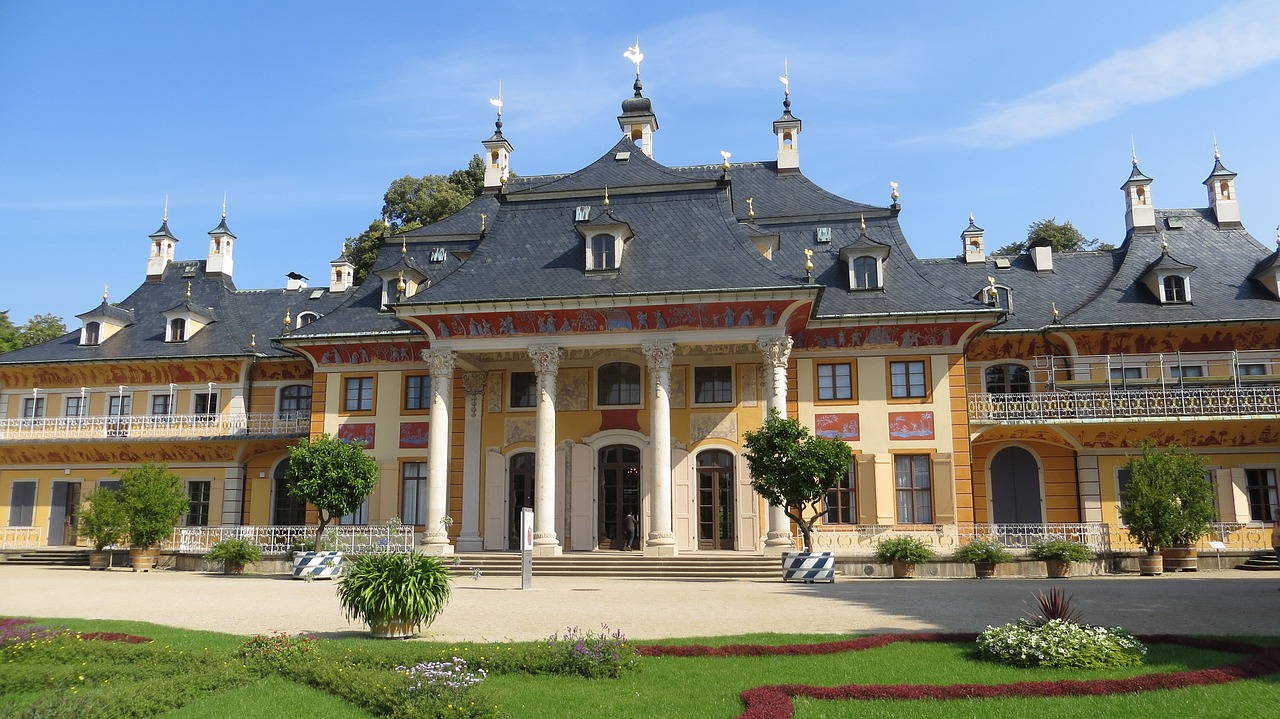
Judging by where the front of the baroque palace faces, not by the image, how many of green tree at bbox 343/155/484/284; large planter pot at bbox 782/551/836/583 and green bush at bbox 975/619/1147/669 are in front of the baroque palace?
2

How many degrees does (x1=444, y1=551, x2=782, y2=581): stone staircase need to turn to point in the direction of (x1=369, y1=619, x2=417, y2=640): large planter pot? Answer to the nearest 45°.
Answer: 0° — it already faces it

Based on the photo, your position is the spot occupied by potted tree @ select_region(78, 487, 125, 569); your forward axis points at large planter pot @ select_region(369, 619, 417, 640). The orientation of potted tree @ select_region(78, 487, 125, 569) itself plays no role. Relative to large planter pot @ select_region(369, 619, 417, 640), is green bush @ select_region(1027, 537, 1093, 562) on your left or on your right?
left

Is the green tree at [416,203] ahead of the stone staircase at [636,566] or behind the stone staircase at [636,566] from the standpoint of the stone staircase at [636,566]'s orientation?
behind

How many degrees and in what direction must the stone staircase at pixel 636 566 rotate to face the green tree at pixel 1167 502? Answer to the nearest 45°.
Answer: approximately 90° to its left

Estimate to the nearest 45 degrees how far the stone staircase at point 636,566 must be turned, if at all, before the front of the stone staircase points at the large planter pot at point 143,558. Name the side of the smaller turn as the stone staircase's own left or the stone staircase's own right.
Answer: approximately 90° to the stone staircase's own right

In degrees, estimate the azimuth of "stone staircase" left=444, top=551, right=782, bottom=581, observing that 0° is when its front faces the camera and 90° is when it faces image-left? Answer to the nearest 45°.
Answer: approximately 0°

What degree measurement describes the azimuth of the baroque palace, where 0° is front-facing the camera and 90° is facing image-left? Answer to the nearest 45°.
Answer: approximately 0°

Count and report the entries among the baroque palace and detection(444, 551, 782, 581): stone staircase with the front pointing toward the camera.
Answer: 2

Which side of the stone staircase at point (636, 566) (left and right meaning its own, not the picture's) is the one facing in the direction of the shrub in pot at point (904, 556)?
left

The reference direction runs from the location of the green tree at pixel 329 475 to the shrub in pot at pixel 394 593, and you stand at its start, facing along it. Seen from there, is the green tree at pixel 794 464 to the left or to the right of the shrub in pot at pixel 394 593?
left

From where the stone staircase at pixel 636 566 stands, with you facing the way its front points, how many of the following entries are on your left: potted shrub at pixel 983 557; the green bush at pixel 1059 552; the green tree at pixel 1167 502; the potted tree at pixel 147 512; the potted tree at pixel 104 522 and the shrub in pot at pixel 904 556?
4

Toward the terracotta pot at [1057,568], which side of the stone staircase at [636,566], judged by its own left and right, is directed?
left
